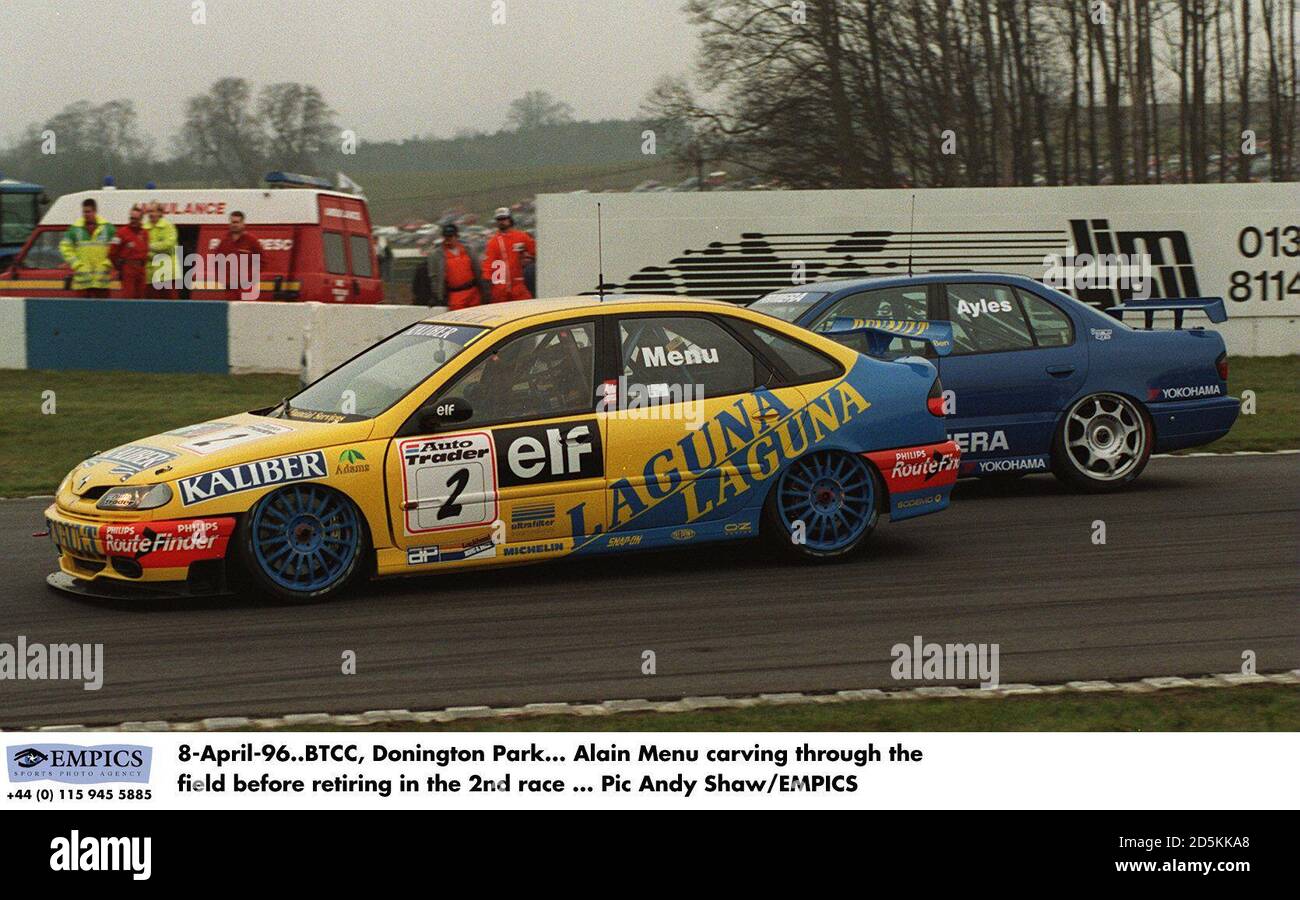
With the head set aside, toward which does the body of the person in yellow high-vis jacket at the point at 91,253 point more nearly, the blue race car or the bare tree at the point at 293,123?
the blue race car

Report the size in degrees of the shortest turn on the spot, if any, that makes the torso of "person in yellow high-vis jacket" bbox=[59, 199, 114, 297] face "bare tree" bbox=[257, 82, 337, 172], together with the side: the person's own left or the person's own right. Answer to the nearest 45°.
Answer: approximately 180°

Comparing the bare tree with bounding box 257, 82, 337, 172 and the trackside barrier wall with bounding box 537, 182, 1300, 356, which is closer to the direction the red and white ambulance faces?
the bare tree

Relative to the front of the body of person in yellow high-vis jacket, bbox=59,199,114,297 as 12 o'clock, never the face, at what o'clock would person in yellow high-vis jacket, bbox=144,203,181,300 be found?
person in yellow high-vis jacket, bbox=144,203,181,300 is roughly at 10 o'clock from person in yellow high-vis jacket, bbox=59,199,114,297.

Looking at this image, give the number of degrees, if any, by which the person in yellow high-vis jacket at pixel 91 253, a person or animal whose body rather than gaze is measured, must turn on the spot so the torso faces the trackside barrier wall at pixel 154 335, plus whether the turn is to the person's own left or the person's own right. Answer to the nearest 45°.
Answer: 0° — they already face it

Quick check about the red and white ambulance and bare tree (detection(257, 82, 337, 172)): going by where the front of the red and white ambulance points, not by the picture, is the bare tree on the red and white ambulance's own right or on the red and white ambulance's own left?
on the red and white ambulance's own right

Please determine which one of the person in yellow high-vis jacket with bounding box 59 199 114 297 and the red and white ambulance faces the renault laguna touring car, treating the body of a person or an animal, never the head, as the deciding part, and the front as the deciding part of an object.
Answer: the person in yellow high-vis jacket

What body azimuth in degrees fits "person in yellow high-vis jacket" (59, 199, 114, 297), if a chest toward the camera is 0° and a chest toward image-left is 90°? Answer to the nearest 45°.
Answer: approximately 0°

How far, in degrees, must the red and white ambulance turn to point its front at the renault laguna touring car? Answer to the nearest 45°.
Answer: approximately 135° to its left

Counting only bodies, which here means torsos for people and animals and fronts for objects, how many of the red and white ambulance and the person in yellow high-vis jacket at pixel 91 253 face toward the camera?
1

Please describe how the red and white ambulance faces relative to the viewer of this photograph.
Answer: facing away from the viewer and to the left of the viewer

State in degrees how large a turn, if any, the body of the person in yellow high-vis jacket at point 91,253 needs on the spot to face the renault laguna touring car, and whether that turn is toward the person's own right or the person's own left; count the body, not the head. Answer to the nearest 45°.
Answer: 0° — they already face it
